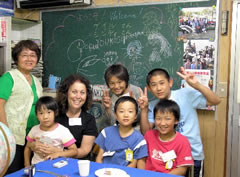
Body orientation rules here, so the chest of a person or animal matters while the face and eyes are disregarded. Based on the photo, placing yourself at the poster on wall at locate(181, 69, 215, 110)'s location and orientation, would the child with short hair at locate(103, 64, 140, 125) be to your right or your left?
on your right

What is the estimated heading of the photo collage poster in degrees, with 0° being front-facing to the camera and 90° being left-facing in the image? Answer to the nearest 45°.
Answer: approximately 0°

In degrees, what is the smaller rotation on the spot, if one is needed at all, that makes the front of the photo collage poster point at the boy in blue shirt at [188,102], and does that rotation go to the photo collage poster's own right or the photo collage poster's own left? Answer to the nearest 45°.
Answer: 0° — it already faces them

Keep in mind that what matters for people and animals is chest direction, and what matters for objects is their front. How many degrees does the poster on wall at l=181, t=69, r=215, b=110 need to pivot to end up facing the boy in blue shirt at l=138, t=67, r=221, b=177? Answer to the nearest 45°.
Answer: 0° — it already faces them

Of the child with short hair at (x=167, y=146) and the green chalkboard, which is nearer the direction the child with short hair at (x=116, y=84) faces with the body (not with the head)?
the child with short hair

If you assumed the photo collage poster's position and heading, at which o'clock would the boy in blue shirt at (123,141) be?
The boy in blue shirt is roughly at 1 o'clock from the photo collage poster.

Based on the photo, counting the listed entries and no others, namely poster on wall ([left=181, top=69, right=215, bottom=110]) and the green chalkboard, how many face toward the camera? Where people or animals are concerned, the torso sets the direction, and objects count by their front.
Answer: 2
